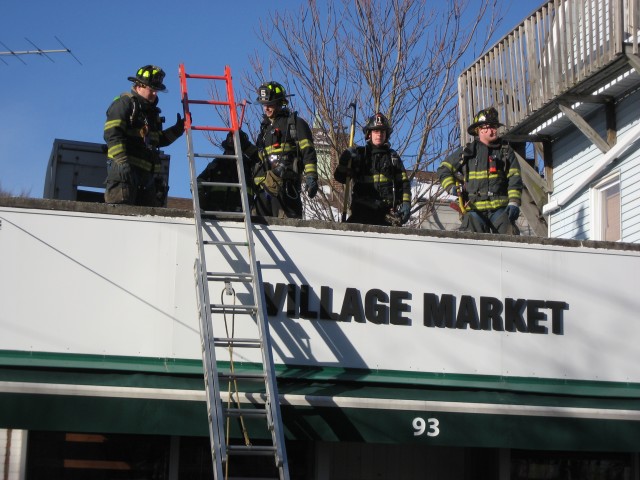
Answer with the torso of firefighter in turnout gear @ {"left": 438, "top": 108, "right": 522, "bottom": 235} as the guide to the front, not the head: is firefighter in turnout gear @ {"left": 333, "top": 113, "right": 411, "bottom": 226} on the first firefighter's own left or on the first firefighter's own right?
on the first firefighter's own right

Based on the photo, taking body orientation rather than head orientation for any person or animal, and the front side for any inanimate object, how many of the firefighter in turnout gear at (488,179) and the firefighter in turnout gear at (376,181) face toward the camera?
2

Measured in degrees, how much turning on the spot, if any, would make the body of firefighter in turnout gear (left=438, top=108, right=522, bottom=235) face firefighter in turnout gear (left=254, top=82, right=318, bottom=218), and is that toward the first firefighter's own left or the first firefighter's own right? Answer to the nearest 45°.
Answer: approximately 90° to the first firefighter's own right

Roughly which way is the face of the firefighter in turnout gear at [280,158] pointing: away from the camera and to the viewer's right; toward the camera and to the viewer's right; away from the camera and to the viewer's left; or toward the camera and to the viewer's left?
toward the camera and to the viewer's left

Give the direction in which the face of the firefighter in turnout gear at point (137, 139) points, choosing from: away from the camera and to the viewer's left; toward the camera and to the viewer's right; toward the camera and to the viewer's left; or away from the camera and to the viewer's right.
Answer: toward the camera and to the viewer's right

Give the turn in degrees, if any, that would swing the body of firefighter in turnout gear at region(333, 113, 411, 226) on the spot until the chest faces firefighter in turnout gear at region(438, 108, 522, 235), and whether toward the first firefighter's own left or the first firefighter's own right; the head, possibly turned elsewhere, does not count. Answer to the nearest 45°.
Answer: approximately 90° to the first firefighter's own left

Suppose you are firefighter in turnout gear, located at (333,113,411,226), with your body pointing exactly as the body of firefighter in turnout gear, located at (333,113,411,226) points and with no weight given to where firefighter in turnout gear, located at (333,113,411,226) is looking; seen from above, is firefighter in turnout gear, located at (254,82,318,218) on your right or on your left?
on your right

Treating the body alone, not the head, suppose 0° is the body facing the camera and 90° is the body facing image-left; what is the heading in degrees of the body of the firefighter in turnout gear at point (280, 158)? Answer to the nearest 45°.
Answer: approximately 45°
